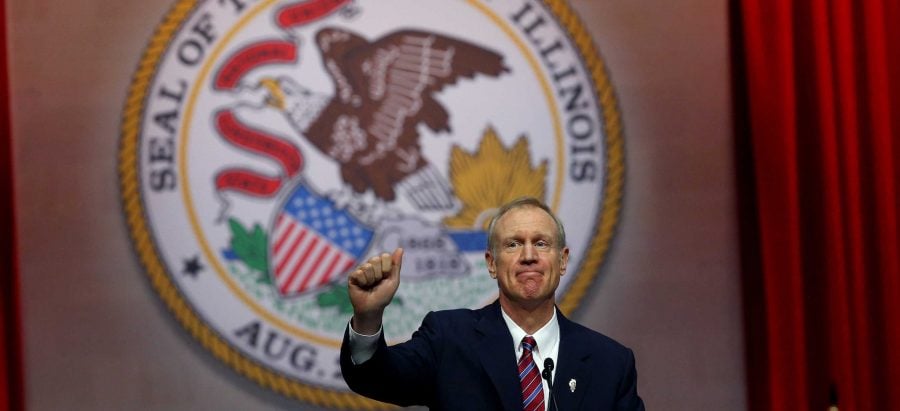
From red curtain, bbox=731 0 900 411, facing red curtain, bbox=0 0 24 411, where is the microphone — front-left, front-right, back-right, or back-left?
front-left

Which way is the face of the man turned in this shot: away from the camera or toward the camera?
toward the camera

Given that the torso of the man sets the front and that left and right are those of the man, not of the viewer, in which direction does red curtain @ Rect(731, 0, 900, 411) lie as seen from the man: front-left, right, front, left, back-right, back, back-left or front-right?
back-left

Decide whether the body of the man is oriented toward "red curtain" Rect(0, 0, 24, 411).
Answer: no

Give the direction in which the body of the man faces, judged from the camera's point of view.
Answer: toward the camera
